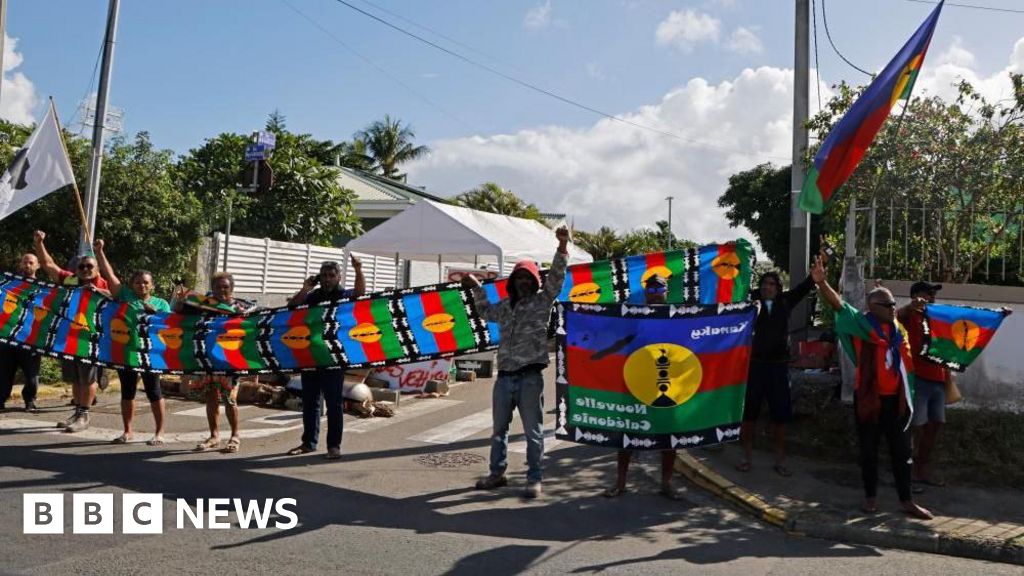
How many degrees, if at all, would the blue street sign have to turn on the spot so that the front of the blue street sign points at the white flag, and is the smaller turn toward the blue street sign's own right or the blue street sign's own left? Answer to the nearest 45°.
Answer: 0° — it already faces it

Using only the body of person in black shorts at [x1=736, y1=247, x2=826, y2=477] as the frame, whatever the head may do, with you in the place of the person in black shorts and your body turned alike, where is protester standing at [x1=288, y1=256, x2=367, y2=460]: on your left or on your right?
on your right

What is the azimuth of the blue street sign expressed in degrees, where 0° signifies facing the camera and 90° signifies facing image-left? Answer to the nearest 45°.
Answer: approximately 0°

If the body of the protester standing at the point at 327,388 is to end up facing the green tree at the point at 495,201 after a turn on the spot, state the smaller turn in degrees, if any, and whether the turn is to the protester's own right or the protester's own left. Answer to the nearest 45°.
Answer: approximately 180°

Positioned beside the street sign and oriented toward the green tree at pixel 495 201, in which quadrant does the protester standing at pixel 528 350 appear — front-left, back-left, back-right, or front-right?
back-right

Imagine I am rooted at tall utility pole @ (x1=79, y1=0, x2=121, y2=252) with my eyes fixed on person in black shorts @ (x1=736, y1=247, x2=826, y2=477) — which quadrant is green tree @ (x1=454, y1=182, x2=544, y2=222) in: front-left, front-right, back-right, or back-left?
back-left

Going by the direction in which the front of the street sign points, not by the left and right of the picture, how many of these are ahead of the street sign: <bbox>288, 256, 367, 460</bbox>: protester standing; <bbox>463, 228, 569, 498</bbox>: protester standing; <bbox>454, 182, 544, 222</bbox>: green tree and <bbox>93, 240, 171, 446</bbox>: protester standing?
3

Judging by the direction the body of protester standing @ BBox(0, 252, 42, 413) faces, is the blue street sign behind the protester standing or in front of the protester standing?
behind
